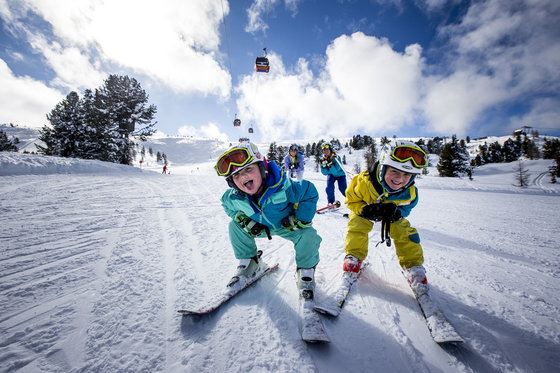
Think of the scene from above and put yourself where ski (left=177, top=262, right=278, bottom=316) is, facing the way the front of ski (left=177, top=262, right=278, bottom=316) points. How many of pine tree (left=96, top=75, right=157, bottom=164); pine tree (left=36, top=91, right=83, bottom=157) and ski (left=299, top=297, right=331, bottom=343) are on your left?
1

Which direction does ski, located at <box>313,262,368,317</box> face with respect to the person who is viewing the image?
facing the viewer and to the left of the viewer

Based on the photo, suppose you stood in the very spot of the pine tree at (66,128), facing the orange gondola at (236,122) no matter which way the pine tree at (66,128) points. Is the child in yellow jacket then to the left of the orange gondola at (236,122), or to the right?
right

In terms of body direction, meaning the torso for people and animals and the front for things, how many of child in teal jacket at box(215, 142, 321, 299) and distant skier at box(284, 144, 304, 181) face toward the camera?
2

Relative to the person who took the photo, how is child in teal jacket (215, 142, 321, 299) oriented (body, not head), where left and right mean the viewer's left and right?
facing the viewer

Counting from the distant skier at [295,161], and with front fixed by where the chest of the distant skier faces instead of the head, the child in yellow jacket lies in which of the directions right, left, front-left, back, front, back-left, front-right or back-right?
front

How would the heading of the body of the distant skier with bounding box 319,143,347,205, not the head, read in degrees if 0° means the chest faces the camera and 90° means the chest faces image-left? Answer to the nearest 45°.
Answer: approximately 45°

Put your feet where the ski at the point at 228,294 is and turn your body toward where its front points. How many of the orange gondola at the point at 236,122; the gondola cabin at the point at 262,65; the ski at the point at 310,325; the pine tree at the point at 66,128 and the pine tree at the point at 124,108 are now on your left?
1

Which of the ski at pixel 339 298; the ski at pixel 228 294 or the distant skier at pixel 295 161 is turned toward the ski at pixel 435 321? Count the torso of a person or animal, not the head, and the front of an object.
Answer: the distant skier

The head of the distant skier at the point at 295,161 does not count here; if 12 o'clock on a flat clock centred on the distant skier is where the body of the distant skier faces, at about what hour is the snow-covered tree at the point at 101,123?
The snow-covered tree is roughly at 4 o'clock from the distant skier.

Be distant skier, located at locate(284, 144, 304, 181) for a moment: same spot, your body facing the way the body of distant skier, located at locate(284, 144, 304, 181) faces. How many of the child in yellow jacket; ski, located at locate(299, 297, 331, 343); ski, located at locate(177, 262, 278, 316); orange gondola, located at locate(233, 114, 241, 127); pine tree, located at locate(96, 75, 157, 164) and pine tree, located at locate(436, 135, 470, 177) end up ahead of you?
3

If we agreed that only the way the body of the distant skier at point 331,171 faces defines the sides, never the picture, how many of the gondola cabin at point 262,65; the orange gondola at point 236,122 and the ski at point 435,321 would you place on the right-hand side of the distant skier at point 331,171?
2

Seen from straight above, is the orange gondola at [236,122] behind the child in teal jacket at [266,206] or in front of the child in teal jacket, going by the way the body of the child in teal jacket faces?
behind

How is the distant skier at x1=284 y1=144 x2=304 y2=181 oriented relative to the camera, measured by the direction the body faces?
toward the camera

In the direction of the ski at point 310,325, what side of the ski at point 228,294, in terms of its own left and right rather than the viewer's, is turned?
left

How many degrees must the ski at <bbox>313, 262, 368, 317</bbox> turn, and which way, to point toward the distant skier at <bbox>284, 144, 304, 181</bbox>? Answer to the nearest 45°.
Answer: approximately 135° to its right
